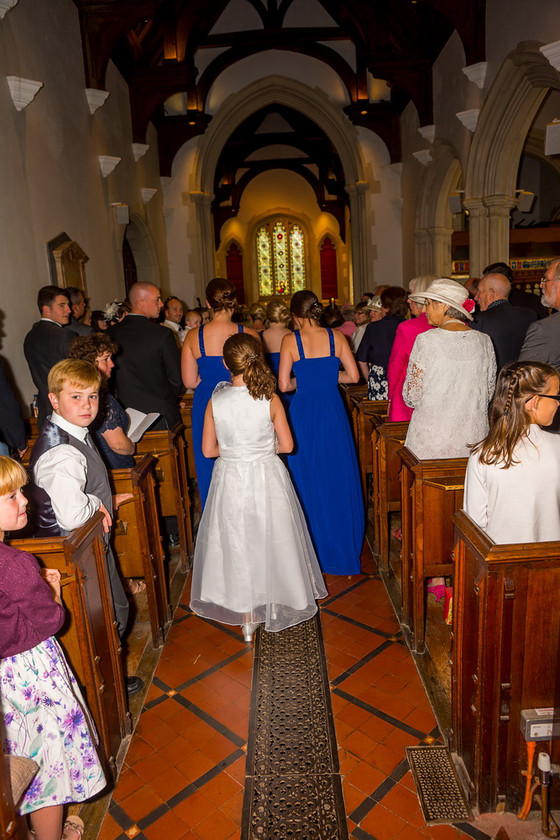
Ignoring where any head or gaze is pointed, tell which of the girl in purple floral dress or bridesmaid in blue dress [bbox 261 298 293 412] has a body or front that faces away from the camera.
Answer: the bridesmaid in blue dress

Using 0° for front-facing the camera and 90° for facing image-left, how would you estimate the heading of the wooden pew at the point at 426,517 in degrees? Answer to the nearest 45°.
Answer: approximately 180°

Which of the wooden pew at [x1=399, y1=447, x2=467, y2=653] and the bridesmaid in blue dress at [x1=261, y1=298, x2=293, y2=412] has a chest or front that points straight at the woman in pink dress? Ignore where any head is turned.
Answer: the wooden pew

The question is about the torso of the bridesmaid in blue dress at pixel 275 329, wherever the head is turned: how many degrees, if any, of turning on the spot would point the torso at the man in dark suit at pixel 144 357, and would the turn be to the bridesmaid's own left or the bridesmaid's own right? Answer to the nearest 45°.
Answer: approximately 135° to the bridesmaid's own left

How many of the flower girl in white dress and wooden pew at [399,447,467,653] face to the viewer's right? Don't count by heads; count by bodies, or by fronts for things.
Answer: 0

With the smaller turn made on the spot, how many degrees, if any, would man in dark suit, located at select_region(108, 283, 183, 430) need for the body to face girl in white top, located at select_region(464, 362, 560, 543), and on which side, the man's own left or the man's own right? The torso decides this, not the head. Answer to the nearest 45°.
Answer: approximately 90° to the man's own right

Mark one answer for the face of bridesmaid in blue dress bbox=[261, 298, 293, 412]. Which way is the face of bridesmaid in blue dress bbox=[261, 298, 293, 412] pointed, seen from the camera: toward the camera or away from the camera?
away from the camera

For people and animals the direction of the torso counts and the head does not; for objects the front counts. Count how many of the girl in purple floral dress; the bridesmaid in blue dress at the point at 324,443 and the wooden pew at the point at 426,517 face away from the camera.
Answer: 2

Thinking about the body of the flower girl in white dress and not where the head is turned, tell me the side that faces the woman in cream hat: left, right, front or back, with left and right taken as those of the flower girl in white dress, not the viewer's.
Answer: right

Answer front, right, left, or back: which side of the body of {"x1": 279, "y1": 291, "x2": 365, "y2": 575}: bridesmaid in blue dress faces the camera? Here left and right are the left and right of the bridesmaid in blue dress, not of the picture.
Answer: back

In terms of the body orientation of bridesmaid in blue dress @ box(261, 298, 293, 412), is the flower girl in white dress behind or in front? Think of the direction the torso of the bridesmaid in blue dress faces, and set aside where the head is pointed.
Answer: behind

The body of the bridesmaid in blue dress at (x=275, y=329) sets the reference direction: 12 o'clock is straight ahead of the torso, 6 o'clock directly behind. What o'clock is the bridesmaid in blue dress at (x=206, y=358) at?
the bridesmaid in blue dress at (x=206, y=358) is roughly at 7 o'clock from the bridesmaid in blue dress at (x=275, y=329).

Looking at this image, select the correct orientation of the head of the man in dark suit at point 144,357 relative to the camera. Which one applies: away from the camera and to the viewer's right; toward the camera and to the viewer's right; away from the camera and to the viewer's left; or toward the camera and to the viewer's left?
away from the camera and to the viewer's right

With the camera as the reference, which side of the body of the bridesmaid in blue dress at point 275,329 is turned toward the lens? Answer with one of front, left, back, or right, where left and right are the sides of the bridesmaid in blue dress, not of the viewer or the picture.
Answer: back

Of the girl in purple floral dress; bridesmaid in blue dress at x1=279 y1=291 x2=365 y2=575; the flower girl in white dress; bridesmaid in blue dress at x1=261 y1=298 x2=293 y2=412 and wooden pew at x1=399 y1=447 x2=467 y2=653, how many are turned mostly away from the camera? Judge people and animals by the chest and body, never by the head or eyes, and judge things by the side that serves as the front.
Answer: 4
